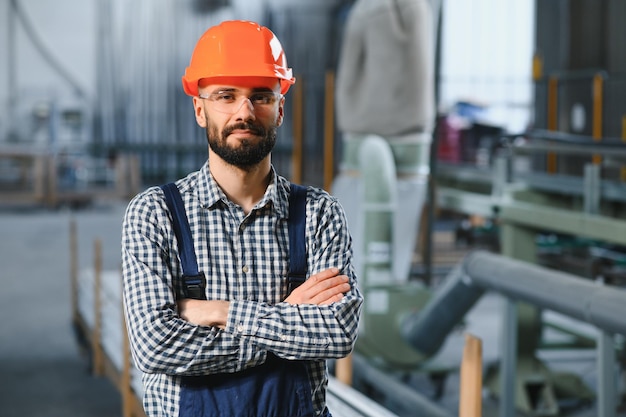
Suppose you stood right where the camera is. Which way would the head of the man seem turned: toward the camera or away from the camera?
toward the camera

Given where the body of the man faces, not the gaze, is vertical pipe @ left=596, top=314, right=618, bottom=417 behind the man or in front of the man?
behind

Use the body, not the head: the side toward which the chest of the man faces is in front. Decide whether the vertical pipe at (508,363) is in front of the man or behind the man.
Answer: behind

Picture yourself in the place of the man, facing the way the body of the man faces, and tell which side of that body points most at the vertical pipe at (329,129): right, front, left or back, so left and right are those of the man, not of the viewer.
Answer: back

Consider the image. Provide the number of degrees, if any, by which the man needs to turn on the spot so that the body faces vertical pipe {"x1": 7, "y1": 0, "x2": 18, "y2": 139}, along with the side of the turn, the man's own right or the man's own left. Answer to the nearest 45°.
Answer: approximately 180°

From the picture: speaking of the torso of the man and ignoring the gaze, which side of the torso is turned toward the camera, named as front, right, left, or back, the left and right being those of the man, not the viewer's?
front

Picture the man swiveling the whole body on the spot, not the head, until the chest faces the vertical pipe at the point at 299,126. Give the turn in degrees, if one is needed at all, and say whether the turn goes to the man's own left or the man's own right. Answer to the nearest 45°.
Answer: approximately 180°

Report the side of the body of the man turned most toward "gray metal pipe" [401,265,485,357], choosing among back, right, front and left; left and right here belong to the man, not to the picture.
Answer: back
